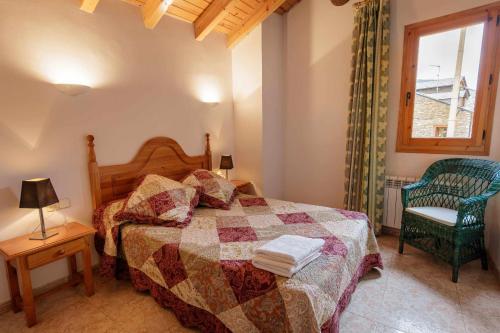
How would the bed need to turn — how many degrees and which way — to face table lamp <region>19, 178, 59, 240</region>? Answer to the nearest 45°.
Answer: approximately 135° to its right

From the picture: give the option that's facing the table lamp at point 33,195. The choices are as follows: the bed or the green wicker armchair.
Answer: the green wicker armchair

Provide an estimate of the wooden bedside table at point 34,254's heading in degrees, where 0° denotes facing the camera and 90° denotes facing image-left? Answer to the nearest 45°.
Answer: approximately 315°

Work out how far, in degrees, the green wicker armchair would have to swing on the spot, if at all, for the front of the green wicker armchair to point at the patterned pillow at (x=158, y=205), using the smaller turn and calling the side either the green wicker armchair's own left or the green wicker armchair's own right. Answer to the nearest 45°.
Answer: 0° — it already faces it

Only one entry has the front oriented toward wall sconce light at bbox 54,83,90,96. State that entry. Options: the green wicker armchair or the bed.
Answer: the green wicker armchair

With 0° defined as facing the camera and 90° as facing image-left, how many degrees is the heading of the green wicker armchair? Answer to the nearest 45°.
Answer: approximately 45°

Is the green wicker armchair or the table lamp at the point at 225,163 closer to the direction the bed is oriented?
the green wicker armchair
